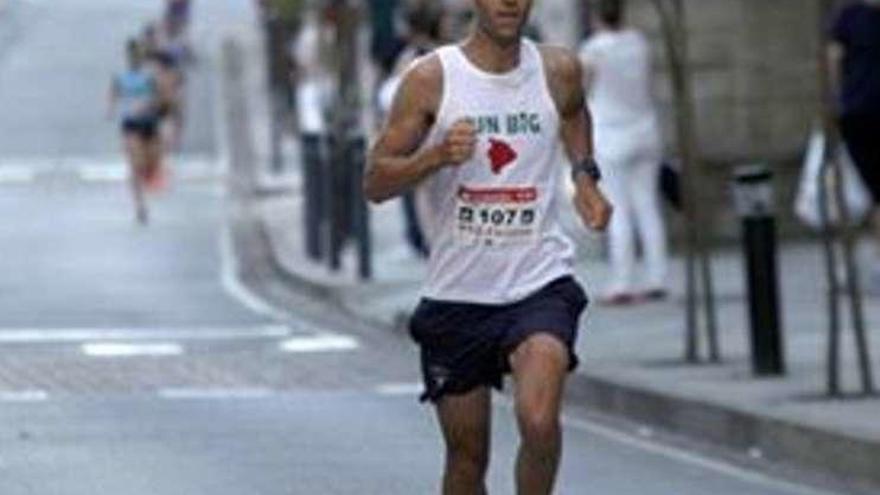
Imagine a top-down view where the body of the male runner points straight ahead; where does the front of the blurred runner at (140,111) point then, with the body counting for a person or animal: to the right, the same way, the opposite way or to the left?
the same way

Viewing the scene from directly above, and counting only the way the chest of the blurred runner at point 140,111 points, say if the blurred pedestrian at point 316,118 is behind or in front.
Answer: in front

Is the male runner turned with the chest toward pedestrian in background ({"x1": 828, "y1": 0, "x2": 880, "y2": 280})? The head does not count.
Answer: no

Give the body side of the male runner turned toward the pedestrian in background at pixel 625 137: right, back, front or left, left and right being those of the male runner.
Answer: back

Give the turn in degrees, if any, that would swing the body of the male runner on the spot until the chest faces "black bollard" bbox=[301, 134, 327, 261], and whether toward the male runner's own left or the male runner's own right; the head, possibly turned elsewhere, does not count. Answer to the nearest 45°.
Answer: approximately 180°

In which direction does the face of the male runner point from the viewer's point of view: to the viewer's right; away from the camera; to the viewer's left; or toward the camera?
toward the camera

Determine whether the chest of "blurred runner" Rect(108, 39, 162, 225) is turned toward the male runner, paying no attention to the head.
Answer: yes

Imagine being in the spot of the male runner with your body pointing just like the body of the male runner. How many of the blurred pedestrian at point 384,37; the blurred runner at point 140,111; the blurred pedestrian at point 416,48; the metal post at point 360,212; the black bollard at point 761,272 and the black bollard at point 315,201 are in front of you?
0

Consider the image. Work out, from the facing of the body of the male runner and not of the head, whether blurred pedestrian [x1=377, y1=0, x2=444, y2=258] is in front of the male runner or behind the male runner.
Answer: behind

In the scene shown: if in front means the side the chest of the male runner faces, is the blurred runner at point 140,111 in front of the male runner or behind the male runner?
behind

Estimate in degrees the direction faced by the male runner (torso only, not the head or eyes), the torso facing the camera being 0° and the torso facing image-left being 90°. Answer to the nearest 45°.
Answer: approximately 0°

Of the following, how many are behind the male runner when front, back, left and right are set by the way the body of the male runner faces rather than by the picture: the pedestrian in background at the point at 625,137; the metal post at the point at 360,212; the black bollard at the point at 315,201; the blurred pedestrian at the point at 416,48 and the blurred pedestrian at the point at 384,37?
5

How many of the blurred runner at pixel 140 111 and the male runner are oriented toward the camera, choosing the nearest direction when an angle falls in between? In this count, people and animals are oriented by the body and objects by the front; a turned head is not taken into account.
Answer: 2

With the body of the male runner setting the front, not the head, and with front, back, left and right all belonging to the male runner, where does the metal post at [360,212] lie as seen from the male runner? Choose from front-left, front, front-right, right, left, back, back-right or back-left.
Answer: back

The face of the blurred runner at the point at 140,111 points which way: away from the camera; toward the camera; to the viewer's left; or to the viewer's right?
toward the camera

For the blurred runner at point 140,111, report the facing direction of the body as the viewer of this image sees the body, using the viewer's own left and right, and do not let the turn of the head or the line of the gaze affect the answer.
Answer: facing the viewer
